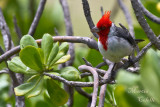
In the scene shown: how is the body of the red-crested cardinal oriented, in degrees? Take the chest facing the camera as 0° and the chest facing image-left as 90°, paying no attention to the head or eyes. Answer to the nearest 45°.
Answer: approximately 45°
